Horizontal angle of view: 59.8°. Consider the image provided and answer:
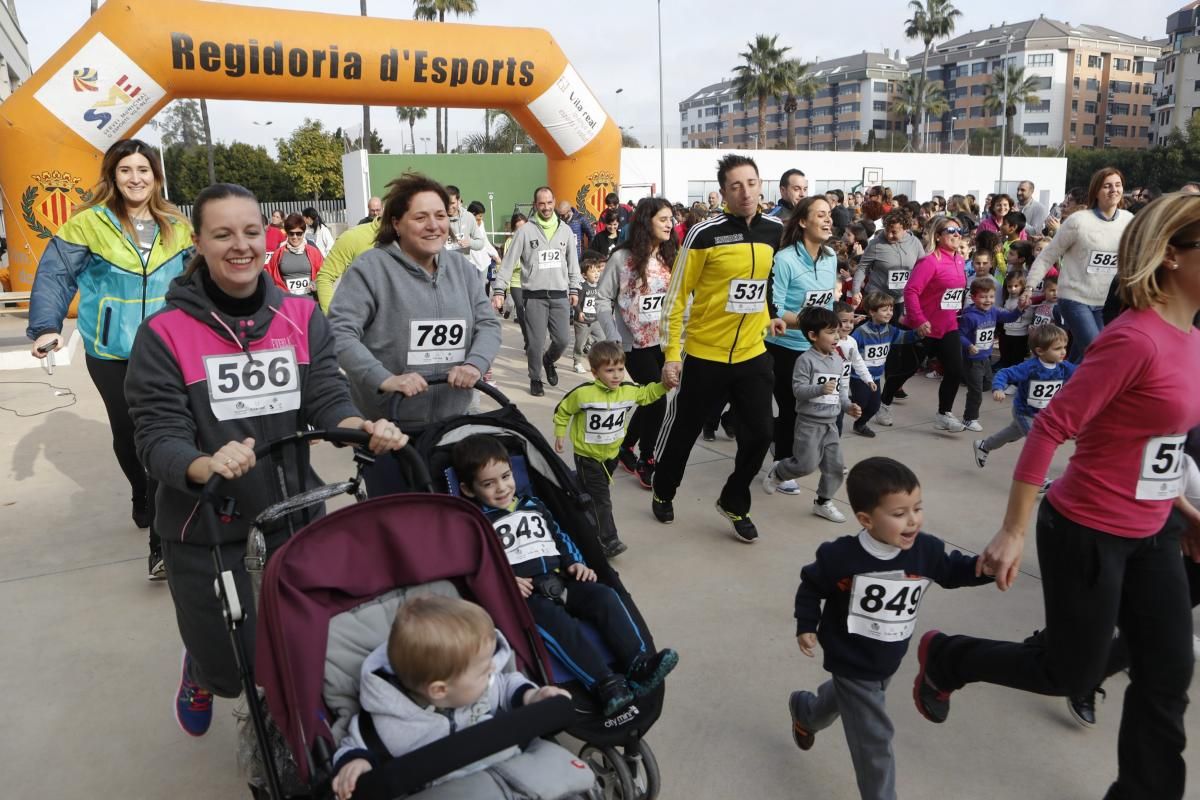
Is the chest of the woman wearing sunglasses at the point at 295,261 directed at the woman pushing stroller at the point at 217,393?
yes

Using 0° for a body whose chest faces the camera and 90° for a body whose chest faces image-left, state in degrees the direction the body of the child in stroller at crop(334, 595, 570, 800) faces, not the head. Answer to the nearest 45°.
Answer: approximately 315°

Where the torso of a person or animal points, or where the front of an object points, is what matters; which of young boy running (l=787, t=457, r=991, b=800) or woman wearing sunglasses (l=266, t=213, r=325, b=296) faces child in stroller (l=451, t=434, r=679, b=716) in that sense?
the woman wearing sunglasses

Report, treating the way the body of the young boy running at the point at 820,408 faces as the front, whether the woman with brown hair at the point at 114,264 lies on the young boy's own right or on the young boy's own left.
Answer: on the young boy's own right

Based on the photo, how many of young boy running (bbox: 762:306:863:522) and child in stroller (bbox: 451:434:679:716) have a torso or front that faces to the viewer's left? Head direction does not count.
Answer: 0

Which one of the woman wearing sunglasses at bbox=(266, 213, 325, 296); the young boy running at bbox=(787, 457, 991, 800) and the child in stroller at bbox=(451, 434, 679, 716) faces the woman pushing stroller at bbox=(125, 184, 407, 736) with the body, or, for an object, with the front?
the woman wearing sunglasses

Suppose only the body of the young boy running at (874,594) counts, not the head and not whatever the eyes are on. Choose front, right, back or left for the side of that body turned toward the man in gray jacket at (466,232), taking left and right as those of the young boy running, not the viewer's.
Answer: back

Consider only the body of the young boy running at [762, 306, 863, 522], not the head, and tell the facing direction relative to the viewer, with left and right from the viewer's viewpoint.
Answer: facing the viewer and to the right of the viewer

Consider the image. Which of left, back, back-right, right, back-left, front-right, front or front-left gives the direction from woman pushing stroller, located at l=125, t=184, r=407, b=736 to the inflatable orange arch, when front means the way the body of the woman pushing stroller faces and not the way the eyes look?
back-left

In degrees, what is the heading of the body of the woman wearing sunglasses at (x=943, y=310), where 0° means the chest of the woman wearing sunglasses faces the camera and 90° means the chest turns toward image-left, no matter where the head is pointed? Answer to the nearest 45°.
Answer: approximately 315°
